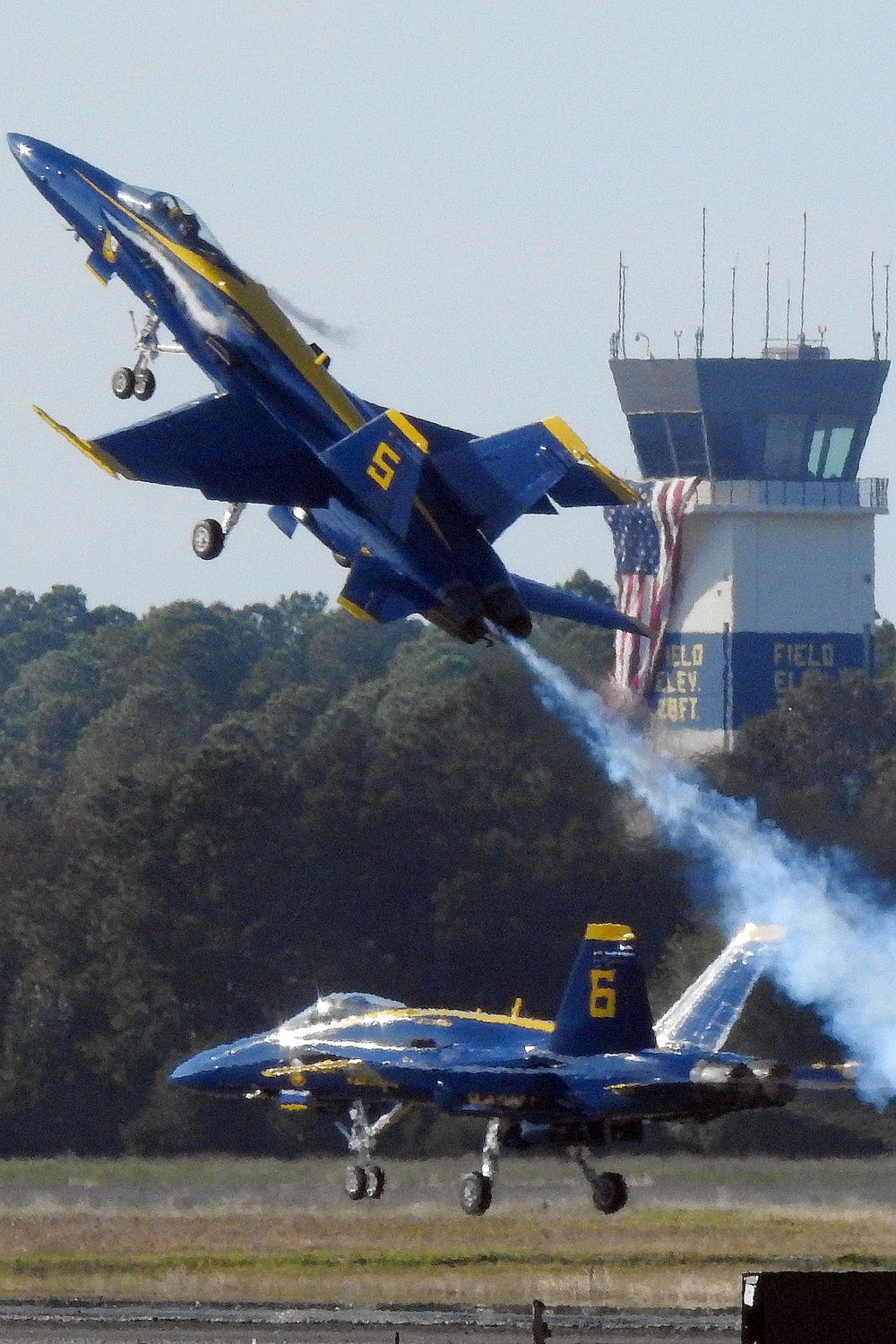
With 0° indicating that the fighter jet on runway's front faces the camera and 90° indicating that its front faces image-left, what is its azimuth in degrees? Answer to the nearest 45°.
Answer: approximately 135°
